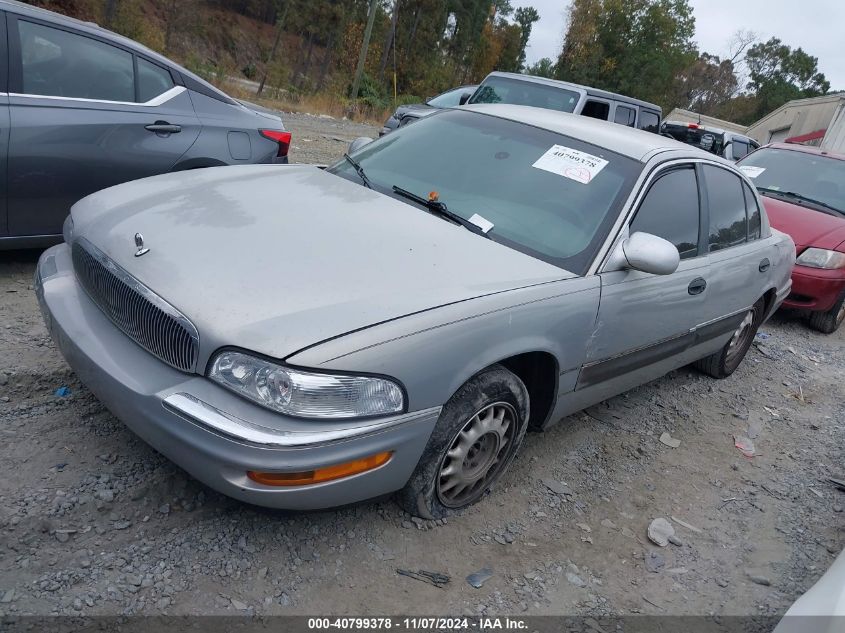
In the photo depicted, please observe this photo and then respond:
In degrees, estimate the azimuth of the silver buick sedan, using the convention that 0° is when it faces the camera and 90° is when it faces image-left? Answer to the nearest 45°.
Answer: approximately 45°

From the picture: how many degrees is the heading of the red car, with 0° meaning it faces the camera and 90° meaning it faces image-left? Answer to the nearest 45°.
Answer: approximately 45°
